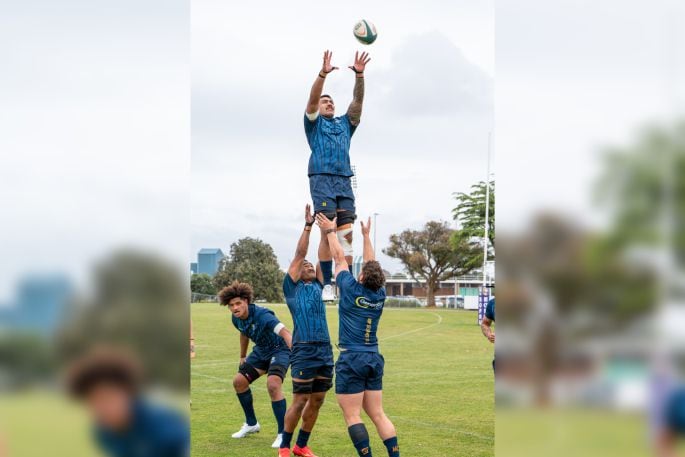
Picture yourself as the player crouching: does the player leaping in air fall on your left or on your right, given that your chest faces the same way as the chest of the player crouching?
on your left
